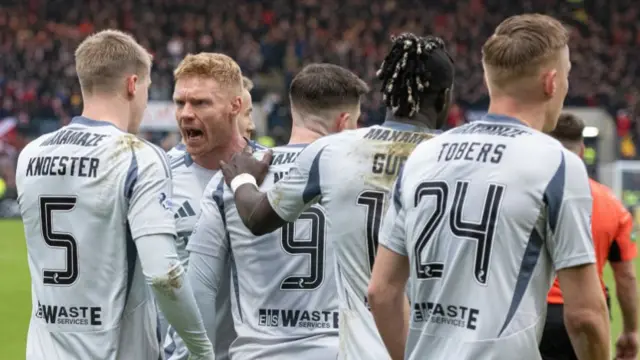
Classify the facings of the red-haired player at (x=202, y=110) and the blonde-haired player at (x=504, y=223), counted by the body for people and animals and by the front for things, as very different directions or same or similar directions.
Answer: very different directions

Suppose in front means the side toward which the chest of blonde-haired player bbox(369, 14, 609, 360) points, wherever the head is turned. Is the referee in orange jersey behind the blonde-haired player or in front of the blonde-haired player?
in front

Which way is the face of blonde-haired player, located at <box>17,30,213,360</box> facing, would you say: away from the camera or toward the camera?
away from the camera

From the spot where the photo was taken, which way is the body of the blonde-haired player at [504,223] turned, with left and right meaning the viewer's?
facing away from the viewer and to the right of the viewer

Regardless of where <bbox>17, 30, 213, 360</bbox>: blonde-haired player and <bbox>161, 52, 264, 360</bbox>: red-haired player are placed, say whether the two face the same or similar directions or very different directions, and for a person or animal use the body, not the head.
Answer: very different directions

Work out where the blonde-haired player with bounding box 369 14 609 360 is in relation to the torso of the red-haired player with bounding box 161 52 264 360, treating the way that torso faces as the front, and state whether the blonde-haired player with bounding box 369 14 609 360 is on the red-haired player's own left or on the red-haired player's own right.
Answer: on the red-haired player's own left

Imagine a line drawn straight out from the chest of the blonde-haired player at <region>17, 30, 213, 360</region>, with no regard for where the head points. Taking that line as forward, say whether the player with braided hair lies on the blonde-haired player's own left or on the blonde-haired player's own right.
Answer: on the blonde-haired player's own right

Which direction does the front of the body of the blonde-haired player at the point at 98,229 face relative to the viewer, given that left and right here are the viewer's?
facing away from the viewer and to the right of the viewer
